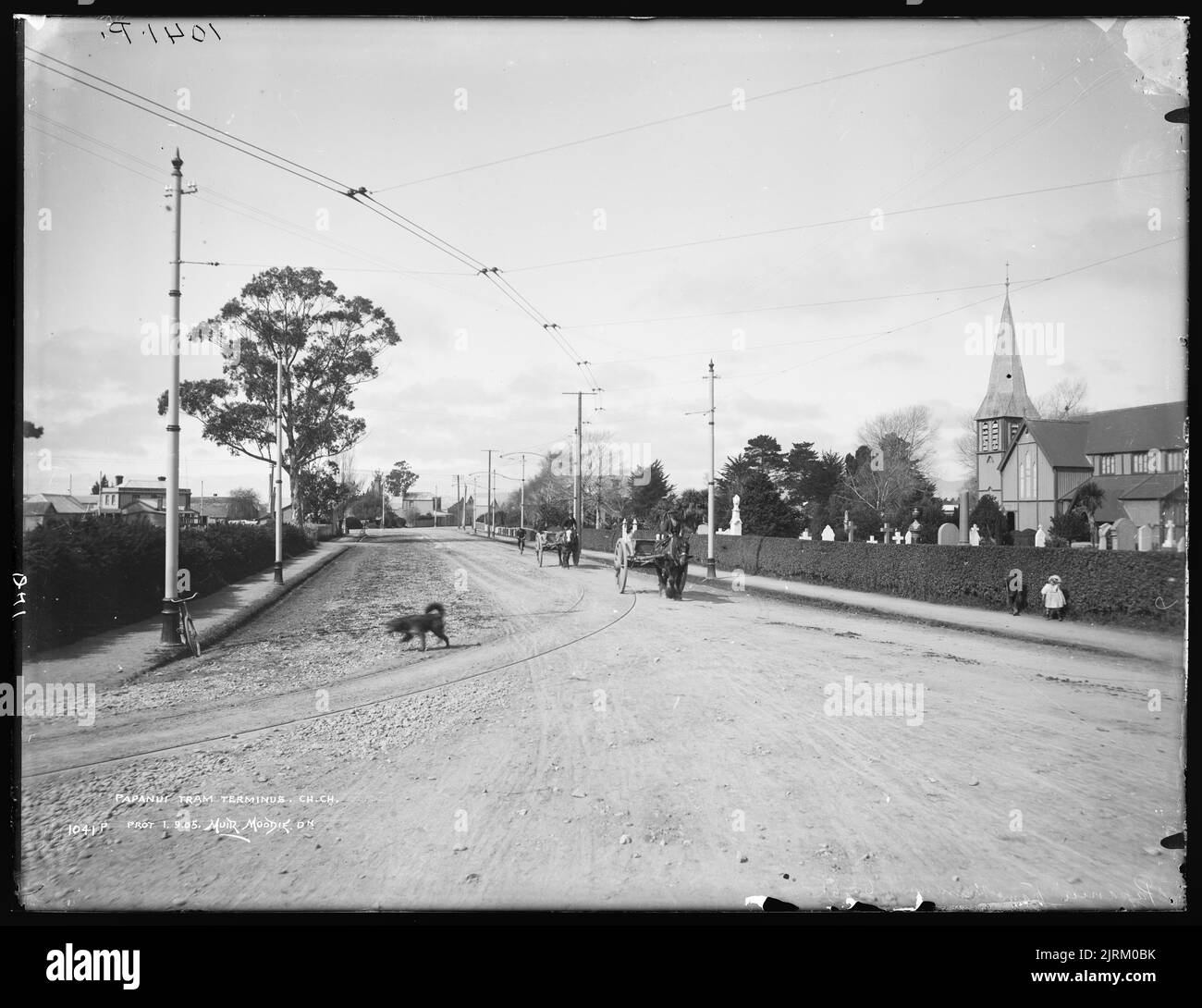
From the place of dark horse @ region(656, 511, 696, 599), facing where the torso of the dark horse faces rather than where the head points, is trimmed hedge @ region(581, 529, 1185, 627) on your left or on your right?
on your left

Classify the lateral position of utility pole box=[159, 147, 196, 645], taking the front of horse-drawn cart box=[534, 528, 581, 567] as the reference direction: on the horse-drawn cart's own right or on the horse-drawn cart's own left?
on the horse-drawn cart's own right

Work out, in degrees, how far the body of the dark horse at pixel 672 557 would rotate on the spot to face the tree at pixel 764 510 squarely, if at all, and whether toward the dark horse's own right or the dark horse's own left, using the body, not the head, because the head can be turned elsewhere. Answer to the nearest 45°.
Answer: approximately 180°

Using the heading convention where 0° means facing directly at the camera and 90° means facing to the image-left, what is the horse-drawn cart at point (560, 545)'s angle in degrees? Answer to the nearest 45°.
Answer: approximately 315°

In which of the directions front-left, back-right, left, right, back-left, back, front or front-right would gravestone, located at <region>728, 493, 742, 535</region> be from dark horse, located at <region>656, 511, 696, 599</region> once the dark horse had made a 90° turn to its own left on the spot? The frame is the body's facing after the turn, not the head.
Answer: left

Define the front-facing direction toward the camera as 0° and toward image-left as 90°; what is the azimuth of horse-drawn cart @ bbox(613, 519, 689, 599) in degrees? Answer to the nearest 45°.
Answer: approximately 315°

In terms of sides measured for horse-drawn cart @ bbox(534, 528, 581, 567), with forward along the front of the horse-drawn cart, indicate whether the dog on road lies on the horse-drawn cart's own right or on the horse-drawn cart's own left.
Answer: on the horse-drawn cart's own right

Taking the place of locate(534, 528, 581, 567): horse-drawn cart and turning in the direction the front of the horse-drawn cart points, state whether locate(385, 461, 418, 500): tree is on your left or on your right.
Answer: on your right

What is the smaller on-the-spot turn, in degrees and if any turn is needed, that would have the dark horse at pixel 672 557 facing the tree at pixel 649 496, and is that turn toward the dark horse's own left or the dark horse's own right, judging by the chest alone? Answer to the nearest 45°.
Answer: approximately 180°
